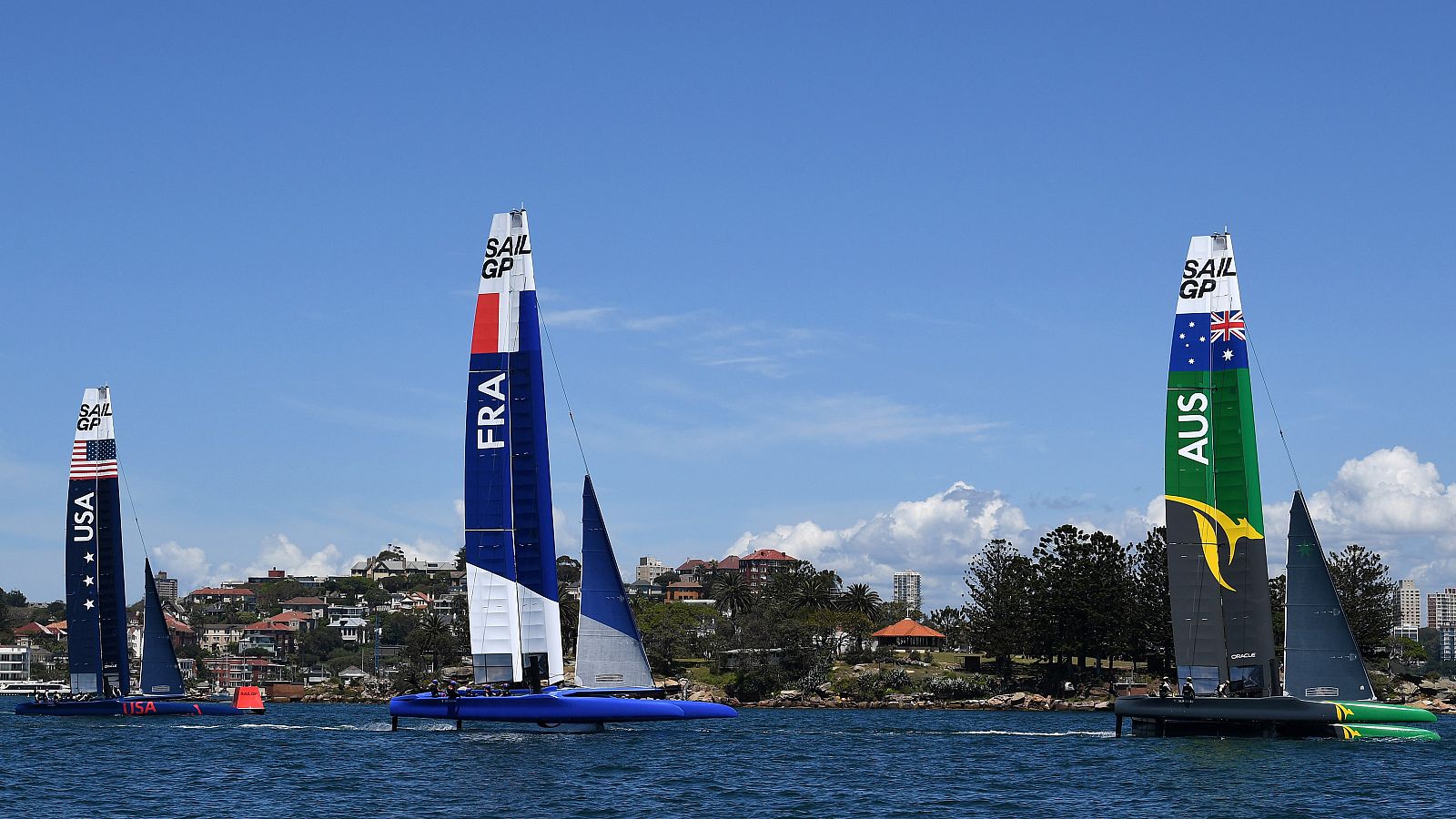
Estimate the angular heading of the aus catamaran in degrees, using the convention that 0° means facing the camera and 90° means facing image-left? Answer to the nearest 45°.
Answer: approximately 270°
